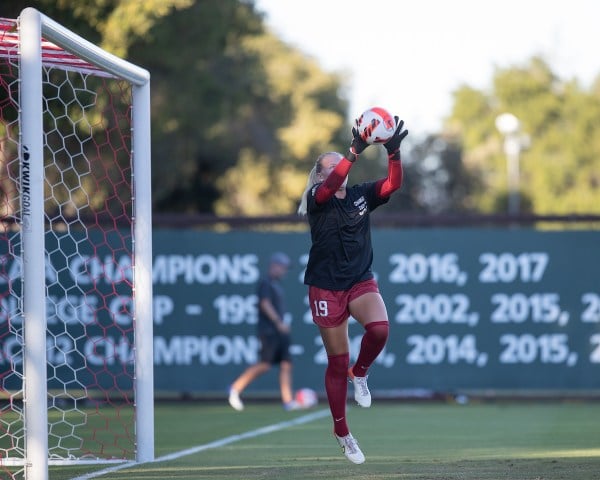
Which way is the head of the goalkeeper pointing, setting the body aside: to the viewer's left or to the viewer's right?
to the viewer's right

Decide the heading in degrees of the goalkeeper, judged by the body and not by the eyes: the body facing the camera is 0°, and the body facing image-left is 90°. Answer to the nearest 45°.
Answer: approximately 315°
